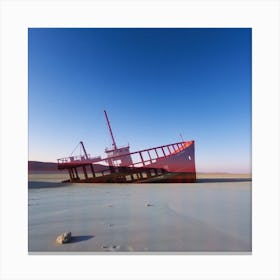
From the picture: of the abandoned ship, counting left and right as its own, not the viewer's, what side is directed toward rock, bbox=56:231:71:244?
right

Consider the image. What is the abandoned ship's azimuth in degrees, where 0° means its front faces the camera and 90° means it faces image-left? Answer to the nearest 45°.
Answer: approximately 270°
